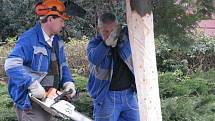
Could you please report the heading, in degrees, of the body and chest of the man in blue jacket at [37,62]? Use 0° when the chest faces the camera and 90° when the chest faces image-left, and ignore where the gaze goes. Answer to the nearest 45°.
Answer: approximately 315°

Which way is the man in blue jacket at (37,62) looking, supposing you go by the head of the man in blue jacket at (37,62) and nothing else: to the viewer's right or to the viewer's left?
to the viewer's right

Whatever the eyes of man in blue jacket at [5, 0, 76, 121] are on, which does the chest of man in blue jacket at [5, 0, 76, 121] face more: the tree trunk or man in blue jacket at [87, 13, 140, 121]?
the tree trunk

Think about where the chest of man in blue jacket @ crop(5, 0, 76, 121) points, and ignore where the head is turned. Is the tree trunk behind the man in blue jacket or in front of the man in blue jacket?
in front
